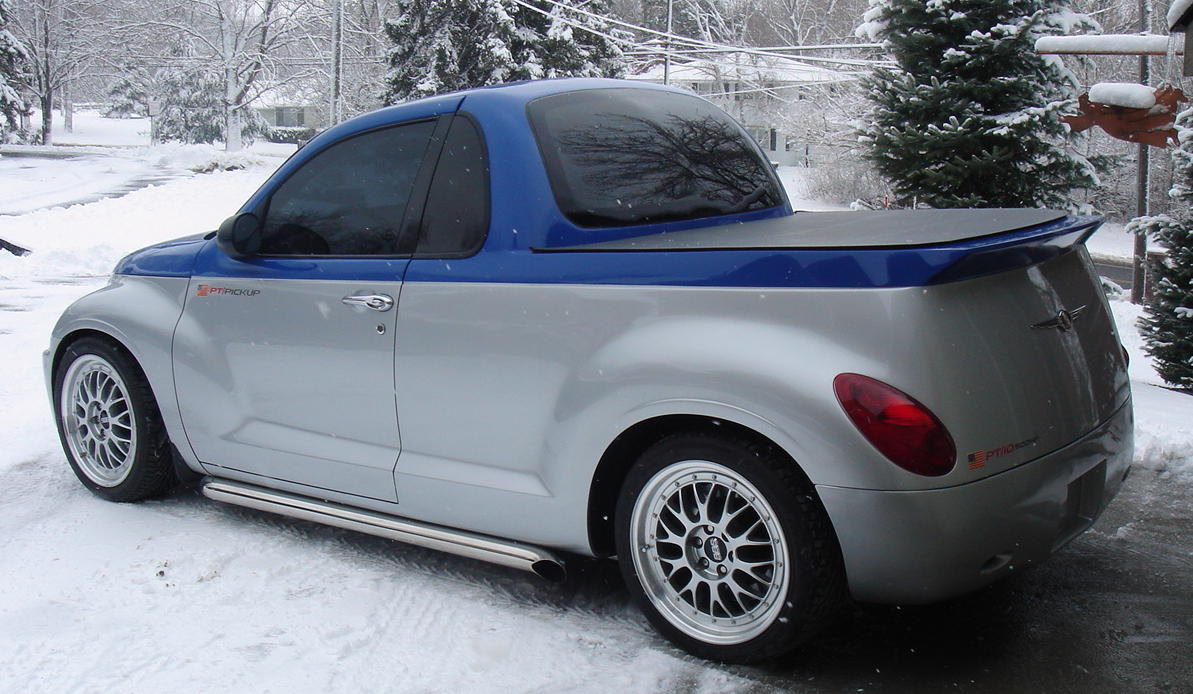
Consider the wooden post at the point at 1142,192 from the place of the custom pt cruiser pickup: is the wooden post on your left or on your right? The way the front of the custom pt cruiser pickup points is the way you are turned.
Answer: on your right

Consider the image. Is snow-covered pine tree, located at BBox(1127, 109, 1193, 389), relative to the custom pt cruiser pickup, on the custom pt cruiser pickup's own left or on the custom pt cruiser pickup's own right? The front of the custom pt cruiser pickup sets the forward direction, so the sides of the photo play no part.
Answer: on the custom pt cruiser pickup's own right

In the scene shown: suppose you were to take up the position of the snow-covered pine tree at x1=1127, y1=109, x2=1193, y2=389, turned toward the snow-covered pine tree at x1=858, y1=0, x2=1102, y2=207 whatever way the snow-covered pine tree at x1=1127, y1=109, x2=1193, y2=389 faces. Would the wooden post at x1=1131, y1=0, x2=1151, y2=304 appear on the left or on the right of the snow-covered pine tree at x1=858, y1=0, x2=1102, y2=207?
right

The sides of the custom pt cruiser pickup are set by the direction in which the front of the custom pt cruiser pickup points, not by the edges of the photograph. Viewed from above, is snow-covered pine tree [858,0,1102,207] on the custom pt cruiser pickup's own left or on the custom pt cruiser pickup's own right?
on the custom pt cruiser pickup's own right

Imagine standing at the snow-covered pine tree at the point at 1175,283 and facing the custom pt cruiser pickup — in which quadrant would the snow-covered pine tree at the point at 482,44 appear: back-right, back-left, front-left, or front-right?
back-right

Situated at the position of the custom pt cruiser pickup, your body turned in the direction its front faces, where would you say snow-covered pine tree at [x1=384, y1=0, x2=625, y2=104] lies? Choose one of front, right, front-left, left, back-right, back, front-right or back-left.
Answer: front-right

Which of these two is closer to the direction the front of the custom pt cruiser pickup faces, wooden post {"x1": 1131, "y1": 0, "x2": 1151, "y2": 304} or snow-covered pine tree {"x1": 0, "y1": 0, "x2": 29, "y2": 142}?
the snow-covered pine tree

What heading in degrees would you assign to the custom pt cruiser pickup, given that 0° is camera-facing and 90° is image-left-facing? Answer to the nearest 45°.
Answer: approximately 135°
